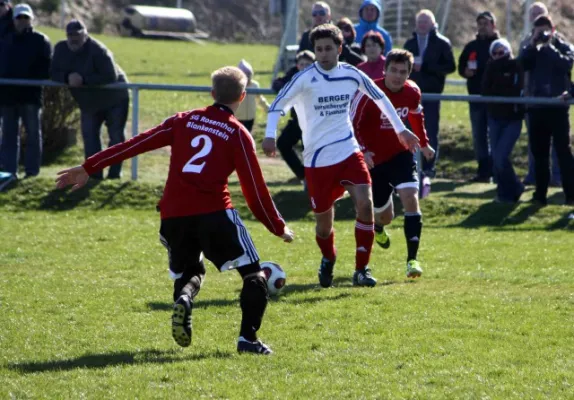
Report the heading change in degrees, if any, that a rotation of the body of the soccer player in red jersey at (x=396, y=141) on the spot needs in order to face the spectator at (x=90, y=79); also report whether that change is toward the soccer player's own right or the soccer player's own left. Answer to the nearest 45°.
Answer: approximately 135° to the soccer player's own right

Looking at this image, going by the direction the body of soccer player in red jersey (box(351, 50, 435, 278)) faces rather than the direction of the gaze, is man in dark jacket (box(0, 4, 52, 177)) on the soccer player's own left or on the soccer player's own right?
on the soccer player's own right

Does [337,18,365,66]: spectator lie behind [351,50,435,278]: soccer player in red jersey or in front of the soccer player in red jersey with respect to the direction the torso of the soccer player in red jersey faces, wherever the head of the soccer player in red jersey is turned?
behind

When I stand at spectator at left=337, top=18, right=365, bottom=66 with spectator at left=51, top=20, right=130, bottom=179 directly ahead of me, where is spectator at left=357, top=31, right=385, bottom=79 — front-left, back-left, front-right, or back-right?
back-left

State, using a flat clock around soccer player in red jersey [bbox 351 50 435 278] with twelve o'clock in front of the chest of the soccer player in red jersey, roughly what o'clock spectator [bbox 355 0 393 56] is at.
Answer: The spectator is roughly at 6 o'clock from the soccer player in red jersey.
